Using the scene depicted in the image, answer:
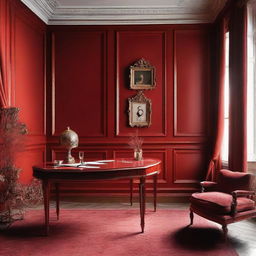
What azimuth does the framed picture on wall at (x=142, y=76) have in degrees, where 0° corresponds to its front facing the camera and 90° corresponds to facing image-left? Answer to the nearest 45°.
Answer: approximately 0°

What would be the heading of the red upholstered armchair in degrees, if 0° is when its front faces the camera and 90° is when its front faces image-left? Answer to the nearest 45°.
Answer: approximately 45°

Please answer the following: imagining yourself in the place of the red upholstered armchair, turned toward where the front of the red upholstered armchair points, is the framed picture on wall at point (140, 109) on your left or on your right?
on your right

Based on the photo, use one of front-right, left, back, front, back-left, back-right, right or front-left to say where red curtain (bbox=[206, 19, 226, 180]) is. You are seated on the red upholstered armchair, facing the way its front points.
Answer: back-right
